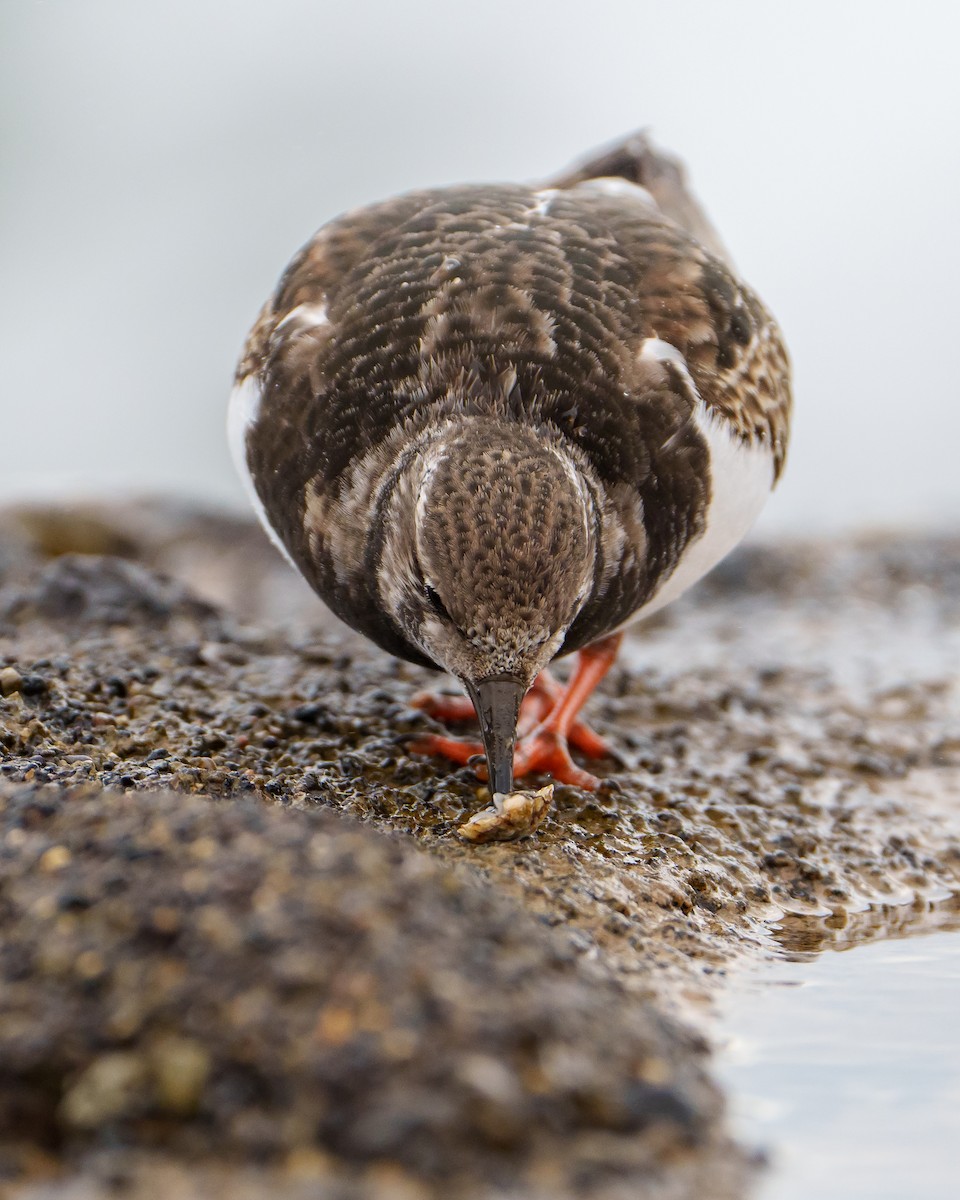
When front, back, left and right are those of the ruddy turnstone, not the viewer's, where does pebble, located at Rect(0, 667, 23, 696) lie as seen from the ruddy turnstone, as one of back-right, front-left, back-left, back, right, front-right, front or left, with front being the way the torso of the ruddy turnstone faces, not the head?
right

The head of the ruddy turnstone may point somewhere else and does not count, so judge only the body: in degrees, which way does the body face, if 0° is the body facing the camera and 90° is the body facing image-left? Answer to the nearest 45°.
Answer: approximately 0°
